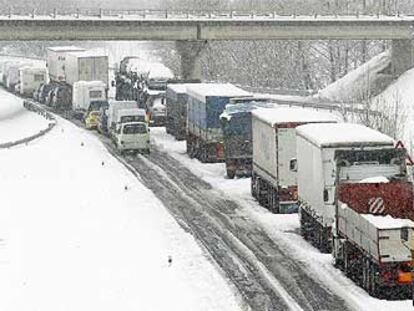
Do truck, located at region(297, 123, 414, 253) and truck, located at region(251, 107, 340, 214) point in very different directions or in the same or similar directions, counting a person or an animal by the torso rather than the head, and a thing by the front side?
same or similar directions

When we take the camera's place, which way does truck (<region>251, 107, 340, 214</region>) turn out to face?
facing away from the viewer and to the left of the viewer

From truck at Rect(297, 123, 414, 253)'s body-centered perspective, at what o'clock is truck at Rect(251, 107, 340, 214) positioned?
truck at Rect(251, 107, 340, 214) is roughly at 1 o'clock from truck at Rect(297, 123, 414, 253).

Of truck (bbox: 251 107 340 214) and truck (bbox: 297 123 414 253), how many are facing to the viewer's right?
0

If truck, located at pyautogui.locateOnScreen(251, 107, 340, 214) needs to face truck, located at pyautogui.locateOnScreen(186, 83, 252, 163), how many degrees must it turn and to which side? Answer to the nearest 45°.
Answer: approximately 45° to its right

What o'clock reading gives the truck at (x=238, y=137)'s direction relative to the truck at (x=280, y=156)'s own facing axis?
the truck at (x=238, y=137) is roughly at 1 o'clock from the truck at (x=280, y=156).

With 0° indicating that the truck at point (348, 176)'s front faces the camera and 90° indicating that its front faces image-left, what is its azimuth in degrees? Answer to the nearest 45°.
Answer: approximately 135°

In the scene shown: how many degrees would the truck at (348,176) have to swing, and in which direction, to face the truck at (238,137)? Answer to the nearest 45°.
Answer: approximately 45° to its right

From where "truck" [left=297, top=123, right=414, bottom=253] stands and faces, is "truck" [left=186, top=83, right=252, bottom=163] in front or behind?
in front

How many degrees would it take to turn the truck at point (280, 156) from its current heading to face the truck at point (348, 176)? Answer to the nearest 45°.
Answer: approximately 135° to its left
